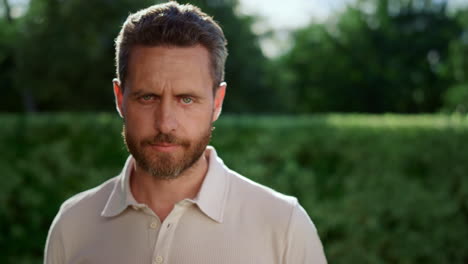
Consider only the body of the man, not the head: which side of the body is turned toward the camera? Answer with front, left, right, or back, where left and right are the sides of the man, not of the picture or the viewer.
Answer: front

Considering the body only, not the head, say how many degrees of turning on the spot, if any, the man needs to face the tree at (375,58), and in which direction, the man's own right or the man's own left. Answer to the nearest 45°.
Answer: approximately 180°

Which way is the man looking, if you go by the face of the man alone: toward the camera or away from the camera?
toward the camera
